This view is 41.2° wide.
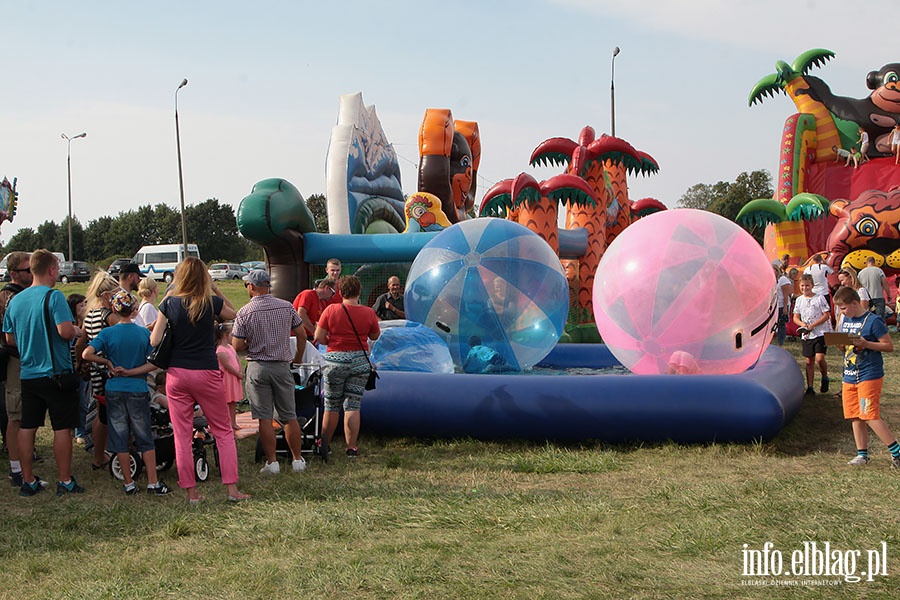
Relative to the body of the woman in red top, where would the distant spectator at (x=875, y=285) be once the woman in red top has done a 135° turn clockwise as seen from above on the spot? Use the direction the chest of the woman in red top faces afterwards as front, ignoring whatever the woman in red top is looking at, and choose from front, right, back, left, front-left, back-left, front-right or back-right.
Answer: left

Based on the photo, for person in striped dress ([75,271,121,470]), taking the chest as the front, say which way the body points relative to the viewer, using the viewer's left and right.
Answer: facing away from the viewer and to the right of the viewer

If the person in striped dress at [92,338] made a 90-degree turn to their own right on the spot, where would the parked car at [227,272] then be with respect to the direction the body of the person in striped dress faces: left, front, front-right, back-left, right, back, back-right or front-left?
back-left

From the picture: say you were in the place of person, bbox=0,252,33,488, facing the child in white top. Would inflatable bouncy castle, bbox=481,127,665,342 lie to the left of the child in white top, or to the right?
left

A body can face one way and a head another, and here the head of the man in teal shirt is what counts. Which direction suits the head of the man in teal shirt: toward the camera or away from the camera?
away from the camera

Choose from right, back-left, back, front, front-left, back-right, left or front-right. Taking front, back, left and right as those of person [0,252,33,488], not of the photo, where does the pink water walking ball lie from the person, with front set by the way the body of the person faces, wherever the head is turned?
front

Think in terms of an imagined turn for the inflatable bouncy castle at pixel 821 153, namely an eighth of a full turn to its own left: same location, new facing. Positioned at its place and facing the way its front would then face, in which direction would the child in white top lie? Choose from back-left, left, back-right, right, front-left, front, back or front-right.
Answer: front-right

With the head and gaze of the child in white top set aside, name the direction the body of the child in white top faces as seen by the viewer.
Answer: toward the camera

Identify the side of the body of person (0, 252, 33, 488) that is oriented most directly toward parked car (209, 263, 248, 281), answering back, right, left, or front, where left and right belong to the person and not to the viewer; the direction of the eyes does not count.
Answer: left

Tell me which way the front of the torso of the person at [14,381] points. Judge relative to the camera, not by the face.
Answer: to the viewer's right

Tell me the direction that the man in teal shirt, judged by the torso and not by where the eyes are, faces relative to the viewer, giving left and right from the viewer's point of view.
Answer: facing away from the viewer and to the right of the viewer

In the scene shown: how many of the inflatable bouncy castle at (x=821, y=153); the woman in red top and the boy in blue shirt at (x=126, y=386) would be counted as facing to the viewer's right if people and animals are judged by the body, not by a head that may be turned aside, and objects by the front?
0

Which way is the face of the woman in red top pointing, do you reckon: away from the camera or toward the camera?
away from the camera

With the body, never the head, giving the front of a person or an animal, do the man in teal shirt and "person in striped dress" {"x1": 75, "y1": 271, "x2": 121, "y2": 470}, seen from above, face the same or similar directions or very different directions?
same or similar directions

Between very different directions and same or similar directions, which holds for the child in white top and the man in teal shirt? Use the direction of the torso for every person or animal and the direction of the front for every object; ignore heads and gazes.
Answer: very different directions

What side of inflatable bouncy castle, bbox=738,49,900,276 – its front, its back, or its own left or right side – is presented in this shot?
front

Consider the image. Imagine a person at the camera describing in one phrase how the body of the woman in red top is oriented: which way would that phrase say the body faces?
away from the camera
